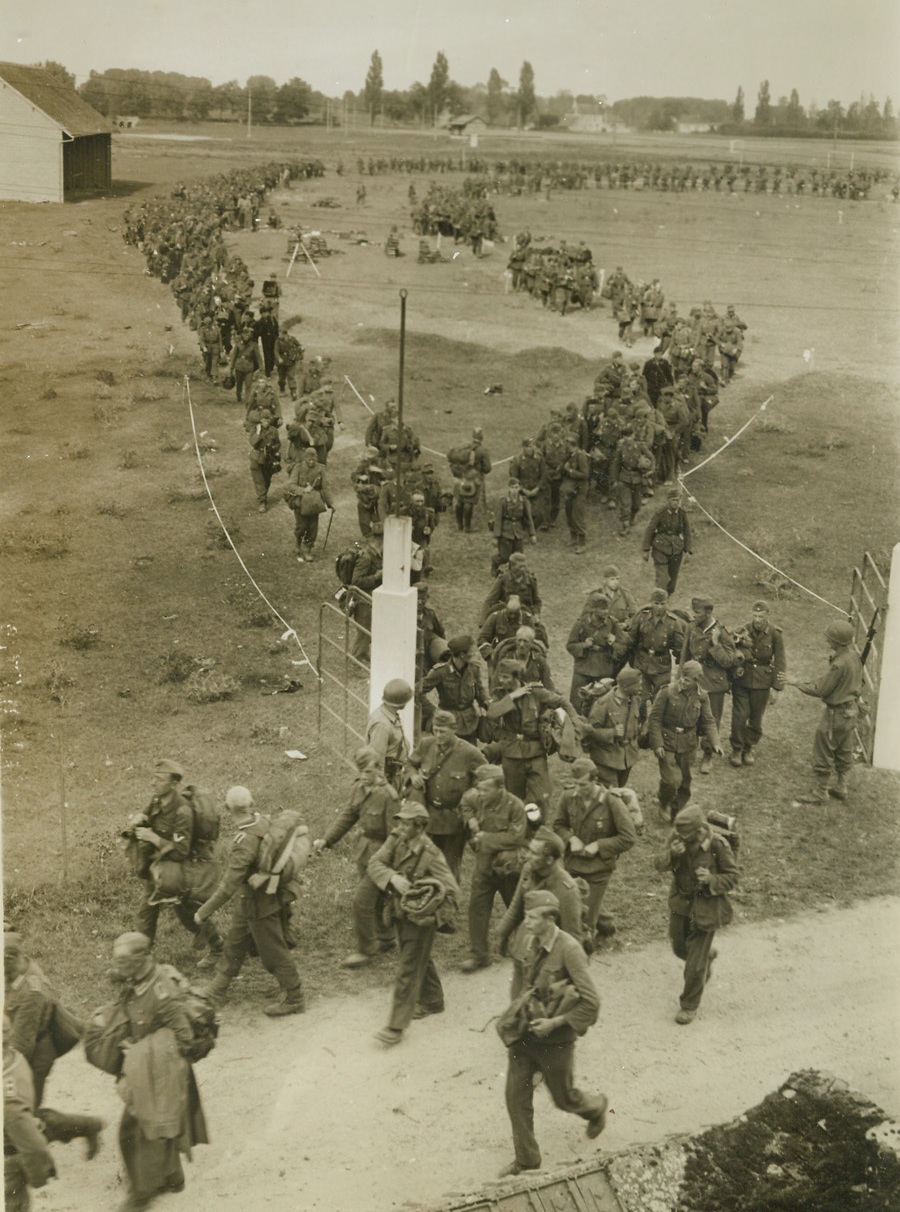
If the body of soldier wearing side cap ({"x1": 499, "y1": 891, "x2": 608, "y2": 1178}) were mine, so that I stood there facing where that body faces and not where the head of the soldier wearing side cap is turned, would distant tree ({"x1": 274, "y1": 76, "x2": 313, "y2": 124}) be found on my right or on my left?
on my right

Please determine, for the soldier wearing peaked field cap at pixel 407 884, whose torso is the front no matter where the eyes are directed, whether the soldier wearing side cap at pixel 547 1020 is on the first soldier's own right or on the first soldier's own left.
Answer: on the first soldier's own left

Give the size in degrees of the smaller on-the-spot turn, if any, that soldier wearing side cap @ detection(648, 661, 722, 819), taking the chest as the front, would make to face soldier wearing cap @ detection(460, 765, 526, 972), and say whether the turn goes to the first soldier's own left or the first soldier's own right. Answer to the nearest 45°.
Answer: approximately 45° to the first soldier's own right

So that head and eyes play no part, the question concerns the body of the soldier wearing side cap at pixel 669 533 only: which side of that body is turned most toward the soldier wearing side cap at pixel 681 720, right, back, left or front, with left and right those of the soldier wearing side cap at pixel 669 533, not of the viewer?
front

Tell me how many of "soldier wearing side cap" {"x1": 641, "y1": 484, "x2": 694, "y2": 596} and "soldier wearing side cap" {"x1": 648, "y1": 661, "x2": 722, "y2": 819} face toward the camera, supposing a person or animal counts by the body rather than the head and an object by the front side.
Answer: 2

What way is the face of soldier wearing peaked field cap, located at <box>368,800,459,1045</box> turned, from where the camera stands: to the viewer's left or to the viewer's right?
to the viewer's left

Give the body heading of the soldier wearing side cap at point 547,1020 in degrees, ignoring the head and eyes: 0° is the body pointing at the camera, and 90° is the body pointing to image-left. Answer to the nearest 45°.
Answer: approximately 45°

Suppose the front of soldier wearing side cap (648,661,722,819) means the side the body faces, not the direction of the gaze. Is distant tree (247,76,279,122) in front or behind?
behind

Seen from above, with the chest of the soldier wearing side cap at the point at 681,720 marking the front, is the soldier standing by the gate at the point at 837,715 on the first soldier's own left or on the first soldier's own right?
on the first soldier's own left

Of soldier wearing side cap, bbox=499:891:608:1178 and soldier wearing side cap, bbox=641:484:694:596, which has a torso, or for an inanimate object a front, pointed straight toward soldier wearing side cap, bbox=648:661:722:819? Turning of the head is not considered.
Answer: soldier wearing side cap, bbox=641:484:694:596

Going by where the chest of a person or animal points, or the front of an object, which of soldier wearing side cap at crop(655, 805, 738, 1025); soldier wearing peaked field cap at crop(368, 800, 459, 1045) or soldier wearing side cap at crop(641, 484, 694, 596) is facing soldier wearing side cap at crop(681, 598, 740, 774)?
soldier wearing side cap at crop(641, 484, 694, 596)

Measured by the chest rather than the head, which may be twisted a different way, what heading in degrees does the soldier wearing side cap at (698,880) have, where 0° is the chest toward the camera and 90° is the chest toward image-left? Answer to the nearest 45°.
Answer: approximately 45°
